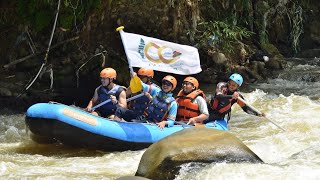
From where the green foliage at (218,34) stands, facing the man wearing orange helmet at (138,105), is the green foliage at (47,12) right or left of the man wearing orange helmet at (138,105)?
right

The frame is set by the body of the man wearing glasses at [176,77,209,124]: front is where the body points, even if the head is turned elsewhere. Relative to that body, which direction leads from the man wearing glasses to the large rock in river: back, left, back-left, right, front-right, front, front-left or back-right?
front-left

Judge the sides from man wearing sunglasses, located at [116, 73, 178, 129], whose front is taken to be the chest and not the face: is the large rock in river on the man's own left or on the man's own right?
on the man's own left

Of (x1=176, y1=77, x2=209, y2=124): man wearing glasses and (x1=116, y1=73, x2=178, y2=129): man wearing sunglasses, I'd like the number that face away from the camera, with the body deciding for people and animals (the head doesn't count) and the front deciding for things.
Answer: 0

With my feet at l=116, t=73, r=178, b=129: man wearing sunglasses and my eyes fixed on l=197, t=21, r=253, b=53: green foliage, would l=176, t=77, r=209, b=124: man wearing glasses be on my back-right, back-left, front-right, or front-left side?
front-right

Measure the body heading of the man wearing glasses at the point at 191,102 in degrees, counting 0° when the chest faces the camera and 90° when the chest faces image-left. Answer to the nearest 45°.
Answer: approximately 45°

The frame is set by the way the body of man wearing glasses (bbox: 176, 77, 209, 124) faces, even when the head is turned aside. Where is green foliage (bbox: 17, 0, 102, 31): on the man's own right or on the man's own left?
on the man's own right

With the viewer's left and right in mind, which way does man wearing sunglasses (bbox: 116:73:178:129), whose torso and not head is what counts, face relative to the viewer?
facing the viewer and to the left of the viewer

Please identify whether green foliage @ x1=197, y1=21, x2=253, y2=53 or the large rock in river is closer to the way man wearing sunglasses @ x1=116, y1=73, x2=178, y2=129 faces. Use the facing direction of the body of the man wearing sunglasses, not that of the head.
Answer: the large rock in river
